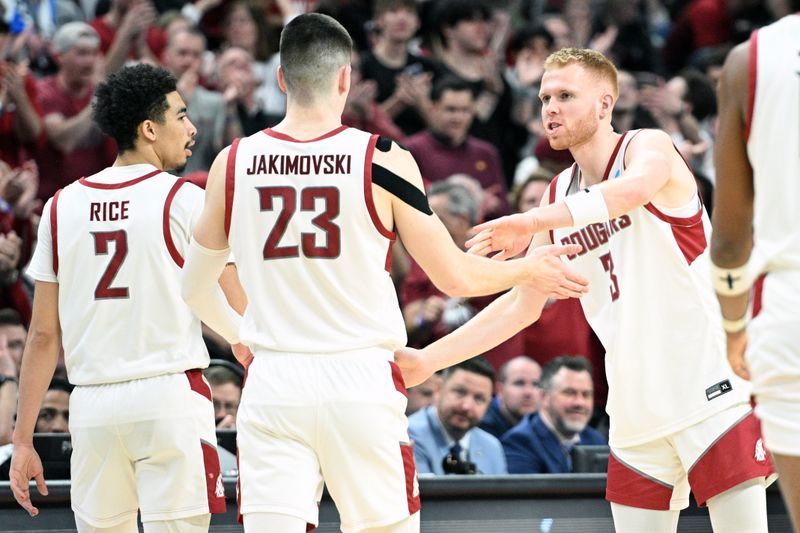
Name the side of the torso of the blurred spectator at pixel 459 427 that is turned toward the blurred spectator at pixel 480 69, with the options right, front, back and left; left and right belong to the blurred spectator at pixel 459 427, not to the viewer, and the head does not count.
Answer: back

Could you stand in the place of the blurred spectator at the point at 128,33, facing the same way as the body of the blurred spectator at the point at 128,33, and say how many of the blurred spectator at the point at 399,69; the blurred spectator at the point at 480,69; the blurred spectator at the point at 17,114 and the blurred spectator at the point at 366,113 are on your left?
3

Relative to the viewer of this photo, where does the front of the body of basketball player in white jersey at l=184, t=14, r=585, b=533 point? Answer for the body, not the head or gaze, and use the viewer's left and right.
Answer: facing away from the viewer

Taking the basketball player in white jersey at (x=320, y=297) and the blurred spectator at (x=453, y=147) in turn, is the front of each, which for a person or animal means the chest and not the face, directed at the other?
yes

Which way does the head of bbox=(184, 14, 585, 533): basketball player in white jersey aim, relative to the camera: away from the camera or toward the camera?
away from the camera

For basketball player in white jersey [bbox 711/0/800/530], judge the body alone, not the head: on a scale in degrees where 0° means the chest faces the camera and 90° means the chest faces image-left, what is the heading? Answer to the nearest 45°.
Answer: approximately 180°

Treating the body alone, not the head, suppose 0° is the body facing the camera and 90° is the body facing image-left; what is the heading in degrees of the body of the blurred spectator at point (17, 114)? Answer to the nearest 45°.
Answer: approximately 0°

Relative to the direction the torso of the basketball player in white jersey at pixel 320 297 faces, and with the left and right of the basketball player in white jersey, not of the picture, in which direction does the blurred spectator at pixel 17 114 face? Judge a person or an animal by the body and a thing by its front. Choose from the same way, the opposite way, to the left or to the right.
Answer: the opposite way
